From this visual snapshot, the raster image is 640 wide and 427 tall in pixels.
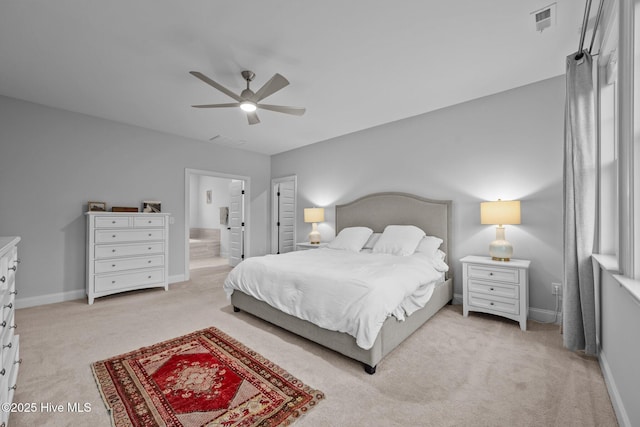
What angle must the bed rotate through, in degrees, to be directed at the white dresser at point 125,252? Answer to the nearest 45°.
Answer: approximately 45° to its right

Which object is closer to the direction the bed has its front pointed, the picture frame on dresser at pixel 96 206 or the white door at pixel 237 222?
the picture frame on dresser

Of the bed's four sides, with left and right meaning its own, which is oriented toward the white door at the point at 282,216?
right

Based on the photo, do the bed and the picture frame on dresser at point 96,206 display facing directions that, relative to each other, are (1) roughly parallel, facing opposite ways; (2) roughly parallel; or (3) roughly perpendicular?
roughly perpendicular

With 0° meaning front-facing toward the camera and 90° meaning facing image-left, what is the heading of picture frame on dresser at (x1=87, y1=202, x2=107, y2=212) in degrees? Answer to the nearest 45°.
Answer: approximately 0°

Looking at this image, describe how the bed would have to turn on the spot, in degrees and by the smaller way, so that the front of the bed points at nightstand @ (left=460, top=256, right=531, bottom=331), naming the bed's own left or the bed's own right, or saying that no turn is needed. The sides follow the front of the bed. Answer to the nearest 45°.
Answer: approximately 135° to the bed's own left

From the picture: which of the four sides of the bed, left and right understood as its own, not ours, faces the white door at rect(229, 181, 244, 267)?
right

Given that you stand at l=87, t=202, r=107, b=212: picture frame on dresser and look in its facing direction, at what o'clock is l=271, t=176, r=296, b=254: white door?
The white door is roughly at 9 o'clock from the picture frame on dresser.

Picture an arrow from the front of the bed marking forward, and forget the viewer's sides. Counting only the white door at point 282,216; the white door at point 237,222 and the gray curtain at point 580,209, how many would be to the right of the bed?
2

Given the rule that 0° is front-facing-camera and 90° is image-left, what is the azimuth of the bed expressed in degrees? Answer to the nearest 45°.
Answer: approximately 45°

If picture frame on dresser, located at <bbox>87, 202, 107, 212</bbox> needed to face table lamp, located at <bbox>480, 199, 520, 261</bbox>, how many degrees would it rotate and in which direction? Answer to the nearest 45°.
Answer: approximately 45° to its left

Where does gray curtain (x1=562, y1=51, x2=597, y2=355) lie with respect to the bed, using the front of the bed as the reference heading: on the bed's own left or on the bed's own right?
on the bed's own left
